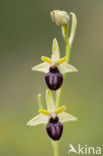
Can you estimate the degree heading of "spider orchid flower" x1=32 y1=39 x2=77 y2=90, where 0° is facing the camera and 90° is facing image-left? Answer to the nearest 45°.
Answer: approximately 0°

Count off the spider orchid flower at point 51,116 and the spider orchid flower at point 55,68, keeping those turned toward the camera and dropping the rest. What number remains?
2
